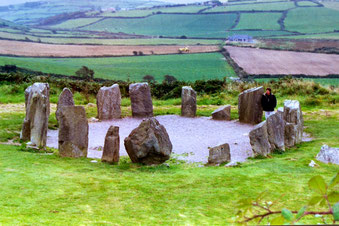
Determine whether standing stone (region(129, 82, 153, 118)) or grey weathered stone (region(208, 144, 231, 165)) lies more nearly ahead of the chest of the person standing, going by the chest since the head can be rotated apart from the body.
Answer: the grey weathered stone

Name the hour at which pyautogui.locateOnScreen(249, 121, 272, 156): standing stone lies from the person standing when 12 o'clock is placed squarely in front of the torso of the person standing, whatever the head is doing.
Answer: The standing stone is roughly at 12 o'clock from the person standing.

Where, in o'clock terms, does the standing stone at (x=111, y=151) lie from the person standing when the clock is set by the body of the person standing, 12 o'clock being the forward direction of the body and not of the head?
The standing stone is roughly at 1 o'clock from the person standing.

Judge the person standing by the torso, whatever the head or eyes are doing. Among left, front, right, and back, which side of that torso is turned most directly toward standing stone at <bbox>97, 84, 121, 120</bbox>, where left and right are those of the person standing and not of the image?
right

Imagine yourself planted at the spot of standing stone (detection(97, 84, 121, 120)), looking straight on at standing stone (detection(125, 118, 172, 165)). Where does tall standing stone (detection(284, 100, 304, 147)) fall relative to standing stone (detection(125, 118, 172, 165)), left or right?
left

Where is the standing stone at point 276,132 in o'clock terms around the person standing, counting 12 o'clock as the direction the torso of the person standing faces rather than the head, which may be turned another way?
The standing stone is roughly at 12 o'clock from the person standing.

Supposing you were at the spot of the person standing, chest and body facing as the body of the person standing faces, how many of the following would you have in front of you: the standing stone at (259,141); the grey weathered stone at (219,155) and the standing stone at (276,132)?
3

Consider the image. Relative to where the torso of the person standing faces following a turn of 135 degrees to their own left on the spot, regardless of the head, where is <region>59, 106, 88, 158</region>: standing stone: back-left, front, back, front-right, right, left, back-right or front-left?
back

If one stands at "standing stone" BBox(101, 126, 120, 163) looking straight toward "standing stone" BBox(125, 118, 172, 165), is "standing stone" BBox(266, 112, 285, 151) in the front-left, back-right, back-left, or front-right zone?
front-left

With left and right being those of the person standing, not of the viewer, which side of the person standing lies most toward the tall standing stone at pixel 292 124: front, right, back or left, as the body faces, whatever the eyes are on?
front

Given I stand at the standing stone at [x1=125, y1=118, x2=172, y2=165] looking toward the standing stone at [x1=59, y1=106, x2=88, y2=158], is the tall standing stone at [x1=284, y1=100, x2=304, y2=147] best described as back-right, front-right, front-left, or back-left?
back-right

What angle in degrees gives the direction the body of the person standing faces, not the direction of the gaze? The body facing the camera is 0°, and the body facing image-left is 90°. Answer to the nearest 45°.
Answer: approximately 0°

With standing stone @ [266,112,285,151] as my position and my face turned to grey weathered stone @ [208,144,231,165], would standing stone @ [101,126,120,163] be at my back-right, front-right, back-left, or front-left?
front-right

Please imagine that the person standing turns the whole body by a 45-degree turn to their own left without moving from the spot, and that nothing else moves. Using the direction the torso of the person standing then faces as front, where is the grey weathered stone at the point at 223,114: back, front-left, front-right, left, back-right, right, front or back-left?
back
